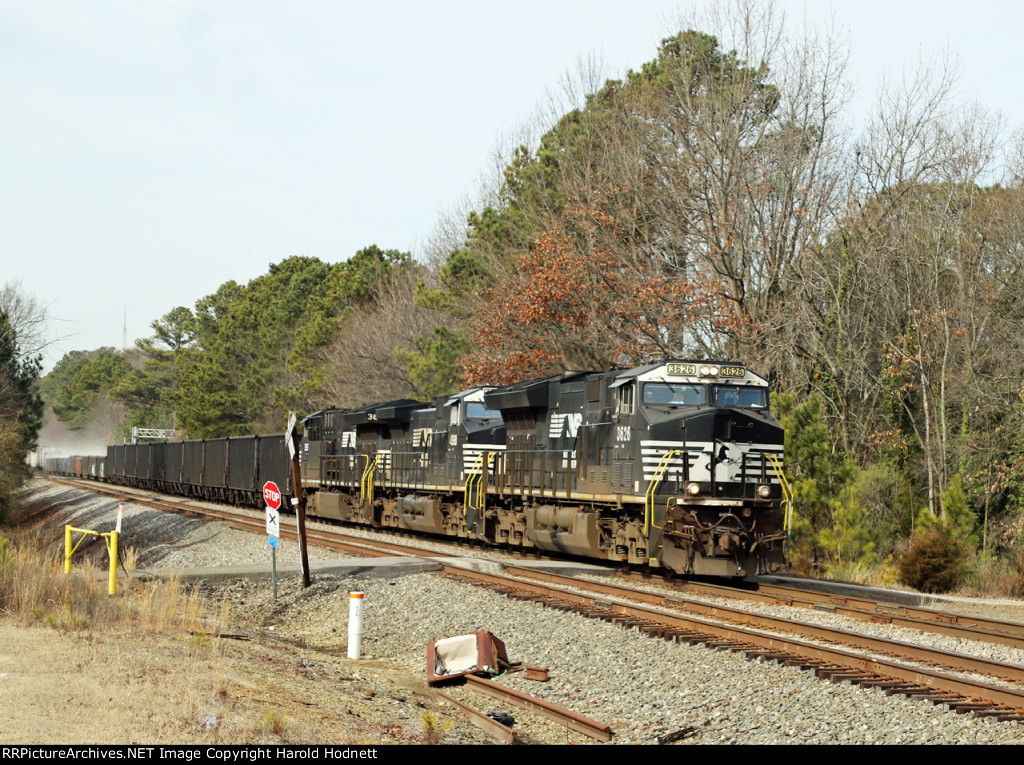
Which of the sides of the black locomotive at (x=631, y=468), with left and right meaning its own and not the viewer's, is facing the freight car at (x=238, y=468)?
back

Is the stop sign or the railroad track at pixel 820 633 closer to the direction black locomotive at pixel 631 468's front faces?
the railroad track

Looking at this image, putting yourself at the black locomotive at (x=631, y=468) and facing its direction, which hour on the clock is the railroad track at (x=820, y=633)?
The railroad track is roughly at 1 o'clock from the black locomotive.

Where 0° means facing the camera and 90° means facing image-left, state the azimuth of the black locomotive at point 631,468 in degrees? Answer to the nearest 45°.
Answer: approximately 315°

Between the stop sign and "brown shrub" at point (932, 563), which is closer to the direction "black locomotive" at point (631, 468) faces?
the brown shrub

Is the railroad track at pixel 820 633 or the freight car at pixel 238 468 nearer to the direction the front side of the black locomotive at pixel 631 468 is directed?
the railroad track

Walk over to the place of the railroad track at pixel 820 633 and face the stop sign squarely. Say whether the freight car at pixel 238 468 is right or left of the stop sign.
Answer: right

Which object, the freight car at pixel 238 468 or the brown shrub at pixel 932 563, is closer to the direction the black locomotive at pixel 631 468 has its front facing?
the brown shrub

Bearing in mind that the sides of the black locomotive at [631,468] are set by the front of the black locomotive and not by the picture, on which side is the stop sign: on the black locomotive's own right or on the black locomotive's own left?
on the black locomotive's own right

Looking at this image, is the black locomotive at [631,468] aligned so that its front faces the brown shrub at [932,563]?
no
